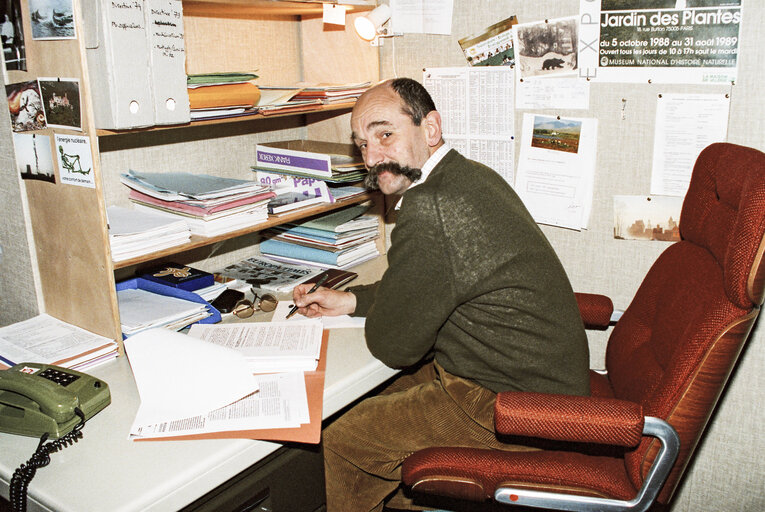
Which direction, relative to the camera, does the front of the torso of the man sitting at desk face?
to the viewer's left

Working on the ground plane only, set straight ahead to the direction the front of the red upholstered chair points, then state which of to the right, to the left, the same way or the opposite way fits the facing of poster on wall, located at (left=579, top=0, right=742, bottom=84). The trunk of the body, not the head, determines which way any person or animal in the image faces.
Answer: to the left

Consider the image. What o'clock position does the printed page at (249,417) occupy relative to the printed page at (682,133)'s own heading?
the printed page at (249,417) is roughly at 1 o'clock from the printed page at (682,133).

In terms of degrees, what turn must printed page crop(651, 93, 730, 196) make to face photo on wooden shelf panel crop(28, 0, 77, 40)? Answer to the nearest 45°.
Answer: approximately 45° to its right

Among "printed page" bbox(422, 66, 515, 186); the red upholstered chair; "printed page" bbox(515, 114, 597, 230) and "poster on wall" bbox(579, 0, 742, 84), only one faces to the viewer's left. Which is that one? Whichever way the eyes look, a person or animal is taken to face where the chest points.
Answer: the red upholstered chair

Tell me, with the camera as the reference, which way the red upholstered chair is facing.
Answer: facing to the left of the viewer

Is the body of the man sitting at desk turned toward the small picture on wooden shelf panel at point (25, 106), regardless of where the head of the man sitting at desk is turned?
yes

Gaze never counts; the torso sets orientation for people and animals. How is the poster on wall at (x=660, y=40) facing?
toward the camera

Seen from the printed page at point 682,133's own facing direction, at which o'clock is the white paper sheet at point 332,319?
The white paper sheet is roughly at 2 o'clock from the printed page.

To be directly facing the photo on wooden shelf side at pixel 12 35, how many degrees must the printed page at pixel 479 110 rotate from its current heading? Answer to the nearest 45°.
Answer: approximately 45° to its right

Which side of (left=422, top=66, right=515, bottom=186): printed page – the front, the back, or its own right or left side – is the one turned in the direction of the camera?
front

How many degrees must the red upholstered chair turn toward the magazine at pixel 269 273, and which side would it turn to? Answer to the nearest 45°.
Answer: approximately 45° to its right

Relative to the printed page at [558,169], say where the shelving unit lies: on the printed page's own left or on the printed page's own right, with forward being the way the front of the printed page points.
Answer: on the printed page's own right
